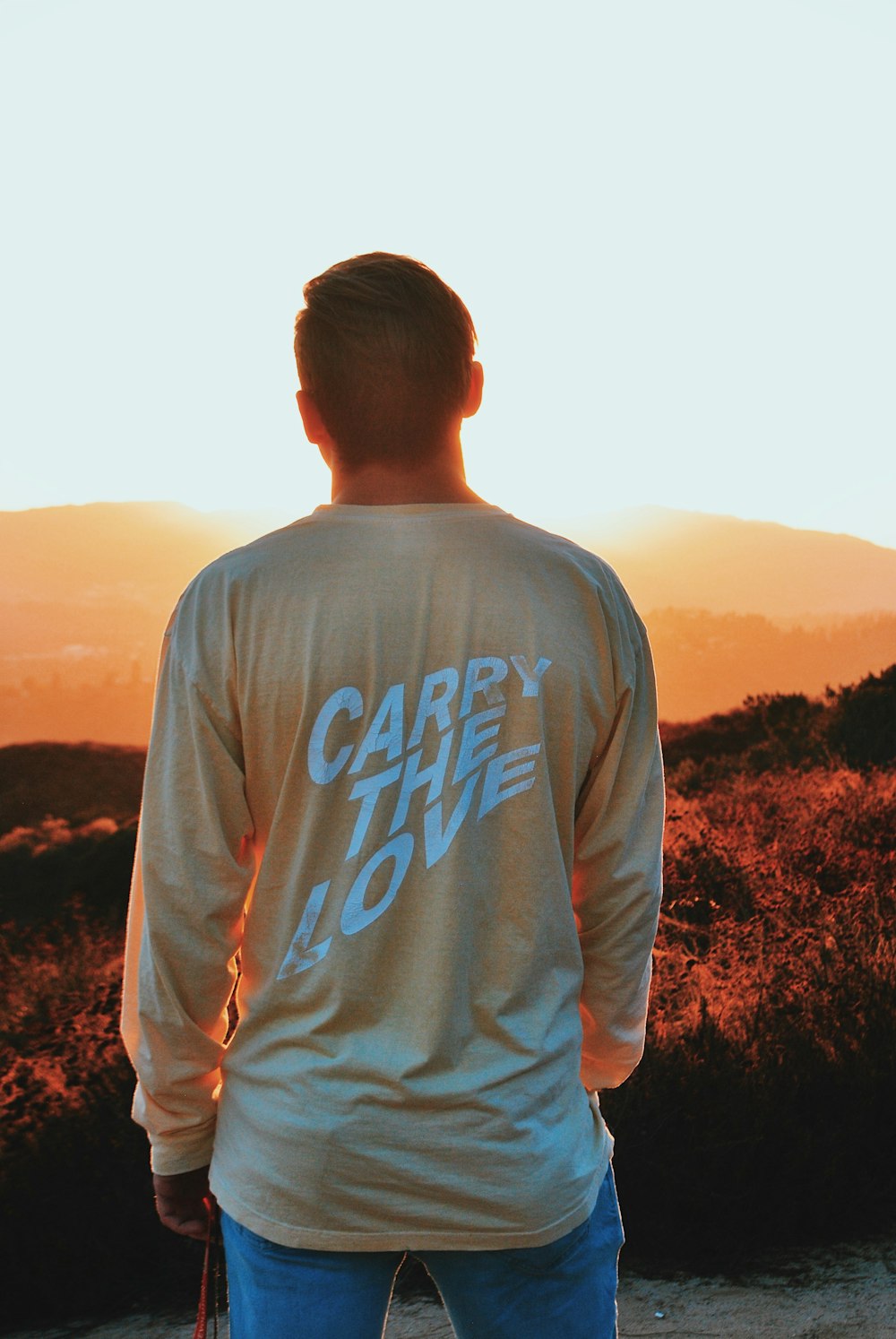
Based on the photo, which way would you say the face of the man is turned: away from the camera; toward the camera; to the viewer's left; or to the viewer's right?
away from the camera

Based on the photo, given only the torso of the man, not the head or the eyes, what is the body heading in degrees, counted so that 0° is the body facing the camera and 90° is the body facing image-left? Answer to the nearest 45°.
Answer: approximately 180°
